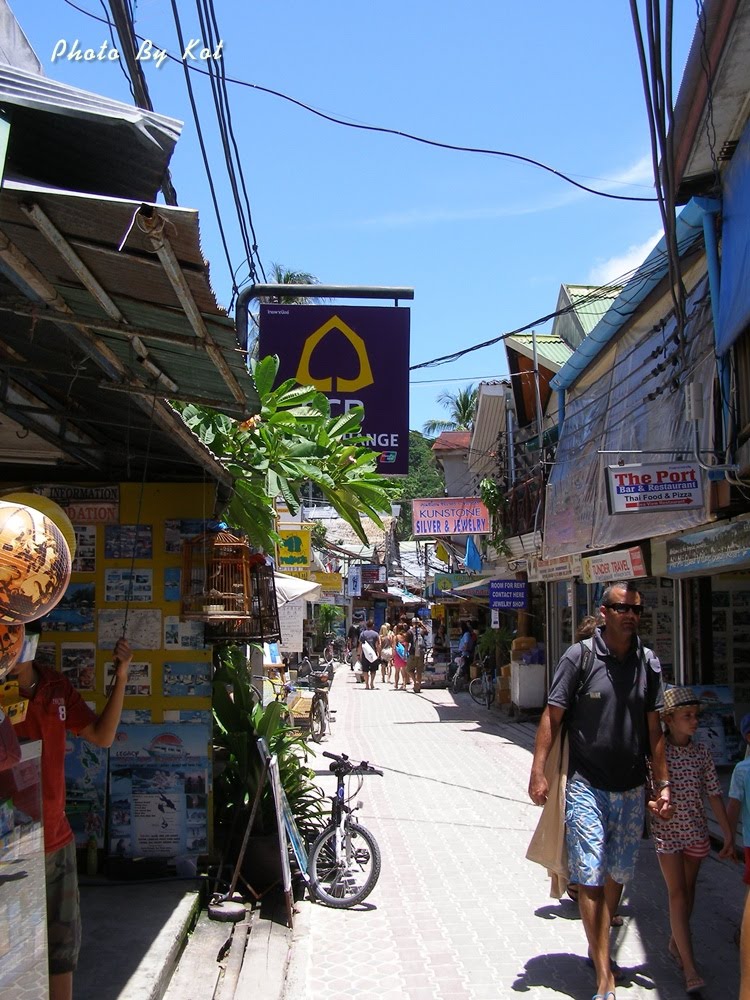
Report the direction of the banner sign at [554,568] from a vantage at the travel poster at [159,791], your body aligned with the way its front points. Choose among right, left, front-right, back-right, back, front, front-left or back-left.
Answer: back-left

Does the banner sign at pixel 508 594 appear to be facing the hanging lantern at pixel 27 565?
yes

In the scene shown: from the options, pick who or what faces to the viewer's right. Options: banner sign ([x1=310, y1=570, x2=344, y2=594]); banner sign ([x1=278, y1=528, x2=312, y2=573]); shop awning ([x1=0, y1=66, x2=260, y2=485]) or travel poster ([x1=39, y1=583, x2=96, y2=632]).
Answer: the shop awning

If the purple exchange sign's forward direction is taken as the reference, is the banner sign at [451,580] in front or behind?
behind

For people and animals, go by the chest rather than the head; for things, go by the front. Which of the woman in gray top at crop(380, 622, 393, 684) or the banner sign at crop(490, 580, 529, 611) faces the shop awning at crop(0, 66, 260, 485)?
the banner sign

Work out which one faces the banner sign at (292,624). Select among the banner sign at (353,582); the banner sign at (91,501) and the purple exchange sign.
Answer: the banner sign at (353,582)

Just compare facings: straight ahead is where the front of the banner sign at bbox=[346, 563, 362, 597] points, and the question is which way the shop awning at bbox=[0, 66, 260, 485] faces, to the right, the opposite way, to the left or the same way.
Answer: to the left

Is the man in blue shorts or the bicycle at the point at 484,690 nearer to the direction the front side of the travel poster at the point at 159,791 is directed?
the man in blue shorts

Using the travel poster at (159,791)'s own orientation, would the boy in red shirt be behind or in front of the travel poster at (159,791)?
in front

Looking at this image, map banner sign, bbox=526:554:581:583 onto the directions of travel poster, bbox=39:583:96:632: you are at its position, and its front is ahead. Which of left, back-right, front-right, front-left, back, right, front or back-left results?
back-left

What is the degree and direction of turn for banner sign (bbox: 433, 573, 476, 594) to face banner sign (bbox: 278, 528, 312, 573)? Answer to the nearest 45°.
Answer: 0° — it already faces it

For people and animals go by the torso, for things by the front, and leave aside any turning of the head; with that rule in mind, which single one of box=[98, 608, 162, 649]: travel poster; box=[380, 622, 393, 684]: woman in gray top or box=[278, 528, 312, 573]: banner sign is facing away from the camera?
the woman in gray top

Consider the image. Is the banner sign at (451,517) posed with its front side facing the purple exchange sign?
yes

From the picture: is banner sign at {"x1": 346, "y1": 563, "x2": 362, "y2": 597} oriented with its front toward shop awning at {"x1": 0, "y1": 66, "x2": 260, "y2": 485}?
yes
